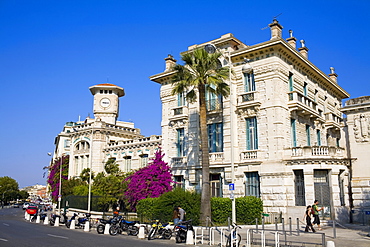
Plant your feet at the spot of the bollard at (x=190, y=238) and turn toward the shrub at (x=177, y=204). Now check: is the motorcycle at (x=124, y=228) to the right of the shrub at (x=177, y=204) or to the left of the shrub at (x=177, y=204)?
left

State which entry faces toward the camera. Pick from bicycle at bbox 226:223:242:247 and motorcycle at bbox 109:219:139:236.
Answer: the bicycle

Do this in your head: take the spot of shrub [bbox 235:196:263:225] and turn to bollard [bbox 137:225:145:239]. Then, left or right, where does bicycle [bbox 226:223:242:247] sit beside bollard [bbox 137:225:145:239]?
left

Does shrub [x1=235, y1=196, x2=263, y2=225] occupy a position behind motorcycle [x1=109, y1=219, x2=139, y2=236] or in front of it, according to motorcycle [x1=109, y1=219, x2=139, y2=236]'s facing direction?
behind

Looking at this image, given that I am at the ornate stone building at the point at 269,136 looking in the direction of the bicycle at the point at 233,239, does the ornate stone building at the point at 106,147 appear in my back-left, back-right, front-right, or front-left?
back-right

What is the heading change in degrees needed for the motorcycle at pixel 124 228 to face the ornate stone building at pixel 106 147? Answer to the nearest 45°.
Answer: approximately 90° to its right

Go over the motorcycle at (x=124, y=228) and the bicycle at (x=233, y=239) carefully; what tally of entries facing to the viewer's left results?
1

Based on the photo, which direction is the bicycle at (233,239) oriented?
toward the camera

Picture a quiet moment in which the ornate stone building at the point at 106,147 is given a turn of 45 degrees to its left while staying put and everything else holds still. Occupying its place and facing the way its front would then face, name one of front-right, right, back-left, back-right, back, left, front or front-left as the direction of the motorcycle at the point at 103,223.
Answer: front

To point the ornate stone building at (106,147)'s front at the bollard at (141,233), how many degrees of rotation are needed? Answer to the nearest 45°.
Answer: approximately 45° to its left

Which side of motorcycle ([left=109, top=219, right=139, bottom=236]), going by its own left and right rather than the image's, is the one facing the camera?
left

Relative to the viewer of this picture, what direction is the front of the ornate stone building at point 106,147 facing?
facing the viewer and to the left of the viewer
